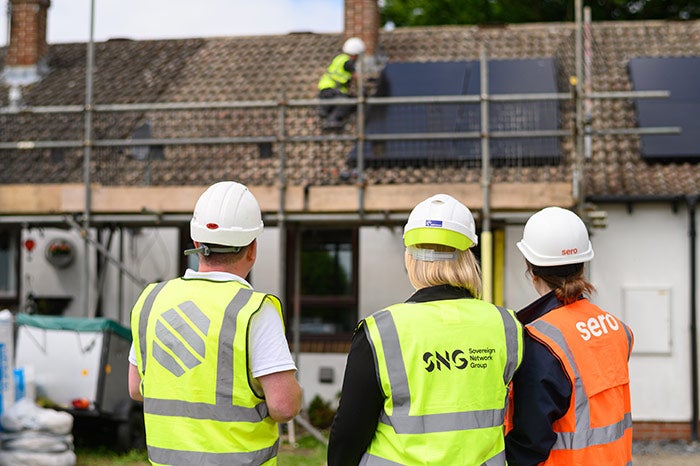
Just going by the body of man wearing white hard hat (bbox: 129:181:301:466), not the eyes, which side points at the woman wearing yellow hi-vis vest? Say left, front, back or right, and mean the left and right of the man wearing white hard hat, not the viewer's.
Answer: right

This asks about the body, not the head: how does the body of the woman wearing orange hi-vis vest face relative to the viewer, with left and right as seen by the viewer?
facing away from the viewer and to the left of the viewer

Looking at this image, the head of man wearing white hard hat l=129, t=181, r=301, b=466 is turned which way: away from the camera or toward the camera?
away from the camera

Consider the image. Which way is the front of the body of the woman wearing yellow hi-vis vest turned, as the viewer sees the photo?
away from the camera

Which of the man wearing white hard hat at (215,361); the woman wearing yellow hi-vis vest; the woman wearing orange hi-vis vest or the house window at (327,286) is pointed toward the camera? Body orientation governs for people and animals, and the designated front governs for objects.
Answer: the house window

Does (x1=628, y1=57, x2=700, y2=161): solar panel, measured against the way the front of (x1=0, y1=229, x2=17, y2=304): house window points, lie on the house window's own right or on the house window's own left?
on the house window's own left

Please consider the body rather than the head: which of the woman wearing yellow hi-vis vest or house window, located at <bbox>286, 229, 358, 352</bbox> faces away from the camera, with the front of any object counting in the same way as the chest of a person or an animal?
the woman wearing yellow hi-vis vest
